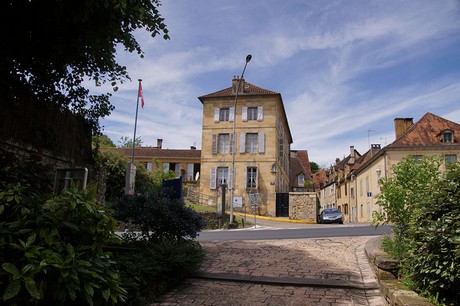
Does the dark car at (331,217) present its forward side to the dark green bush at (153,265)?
yes

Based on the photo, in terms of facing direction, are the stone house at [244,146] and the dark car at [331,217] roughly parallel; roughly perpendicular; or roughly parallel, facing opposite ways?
roughly parallel

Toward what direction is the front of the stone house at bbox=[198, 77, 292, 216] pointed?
toward the camera

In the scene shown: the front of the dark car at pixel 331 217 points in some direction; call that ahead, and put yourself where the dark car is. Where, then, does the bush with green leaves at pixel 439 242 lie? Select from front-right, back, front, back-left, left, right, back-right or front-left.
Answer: front

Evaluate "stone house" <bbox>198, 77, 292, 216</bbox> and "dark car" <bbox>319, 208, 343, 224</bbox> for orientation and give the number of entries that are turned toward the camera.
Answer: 2

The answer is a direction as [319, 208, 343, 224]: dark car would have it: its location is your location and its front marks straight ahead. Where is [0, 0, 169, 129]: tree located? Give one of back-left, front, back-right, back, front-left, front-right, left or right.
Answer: front

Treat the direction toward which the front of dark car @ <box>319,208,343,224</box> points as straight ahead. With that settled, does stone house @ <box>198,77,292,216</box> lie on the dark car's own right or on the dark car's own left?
on the dark car's own right

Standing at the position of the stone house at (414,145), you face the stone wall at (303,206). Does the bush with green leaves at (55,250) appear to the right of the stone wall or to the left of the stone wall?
left

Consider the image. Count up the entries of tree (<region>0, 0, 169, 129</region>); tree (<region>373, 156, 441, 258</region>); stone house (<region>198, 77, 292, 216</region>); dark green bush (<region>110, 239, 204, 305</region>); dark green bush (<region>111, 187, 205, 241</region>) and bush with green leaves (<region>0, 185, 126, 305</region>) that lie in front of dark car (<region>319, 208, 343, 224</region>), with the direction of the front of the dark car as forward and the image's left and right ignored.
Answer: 5

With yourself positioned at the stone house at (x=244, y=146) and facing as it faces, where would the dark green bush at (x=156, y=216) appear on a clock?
The dark green bush is roughly at 12 o'clock from the stone house.

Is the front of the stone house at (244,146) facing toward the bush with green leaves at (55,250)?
yes

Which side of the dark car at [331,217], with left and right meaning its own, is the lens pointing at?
front

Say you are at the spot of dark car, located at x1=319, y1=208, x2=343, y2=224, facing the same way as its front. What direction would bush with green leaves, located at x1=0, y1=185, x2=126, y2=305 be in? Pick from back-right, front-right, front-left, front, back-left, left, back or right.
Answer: front

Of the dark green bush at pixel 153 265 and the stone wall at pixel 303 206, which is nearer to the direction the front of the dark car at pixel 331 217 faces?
the dark green bush

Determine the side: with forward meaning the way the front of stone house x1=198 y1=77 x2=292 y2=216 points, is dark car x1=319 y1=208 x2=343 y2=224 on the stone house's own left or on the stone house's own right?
on the stone house's own left
